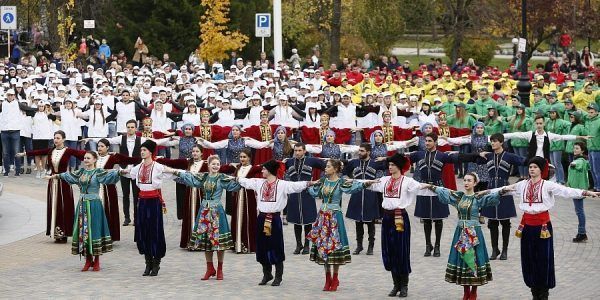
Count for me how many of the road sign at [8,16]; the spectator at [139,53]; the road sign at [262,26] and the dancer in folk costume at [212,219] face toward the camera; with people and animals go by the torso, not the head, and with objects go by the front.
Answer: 4

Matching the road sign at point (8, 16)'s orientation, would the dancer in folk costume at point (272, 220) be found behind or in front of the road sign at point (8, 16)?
in front

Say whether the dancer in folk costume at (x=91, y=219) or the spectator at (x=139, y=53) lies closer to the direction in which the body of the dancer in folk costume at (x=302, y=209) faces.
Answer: the dancer in folk costume

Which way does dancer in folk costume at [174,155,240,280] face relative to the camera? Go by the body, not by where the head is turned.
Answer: toward the camera

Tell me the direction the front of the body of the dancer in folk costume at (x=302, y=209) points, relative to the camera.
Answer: toward the camera

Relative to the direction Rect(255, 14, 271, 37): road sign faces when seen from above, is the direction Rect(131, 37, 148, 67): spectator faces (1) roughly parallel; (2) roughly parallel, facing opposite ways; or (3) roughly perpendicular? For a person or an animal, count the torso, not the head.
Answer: roughly parallel

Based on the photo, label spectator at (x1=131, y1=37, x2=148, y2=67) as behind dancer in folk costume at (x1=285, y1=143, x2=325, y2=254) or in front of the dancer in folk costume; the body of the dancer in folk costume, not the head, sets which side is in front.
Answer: behind

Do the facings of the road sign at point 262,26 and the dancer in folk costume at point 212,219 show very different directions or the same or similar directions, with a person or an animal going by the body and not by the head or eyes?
same or similar directions

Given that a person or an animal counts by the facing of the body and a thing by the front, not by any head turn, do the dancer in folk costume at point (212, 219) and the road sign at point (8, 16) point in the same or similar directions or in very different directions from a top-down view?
same or similar directions

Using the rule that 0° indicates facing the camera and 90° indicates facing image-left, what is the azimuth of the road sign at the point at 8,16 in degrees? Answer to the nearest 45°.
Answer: approximately 0°

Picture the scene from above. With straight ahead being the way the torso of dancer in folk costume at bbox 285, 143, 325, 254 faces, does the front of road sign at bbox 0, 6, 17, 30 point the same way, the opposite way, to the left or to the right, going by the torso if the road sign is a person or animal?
the same way

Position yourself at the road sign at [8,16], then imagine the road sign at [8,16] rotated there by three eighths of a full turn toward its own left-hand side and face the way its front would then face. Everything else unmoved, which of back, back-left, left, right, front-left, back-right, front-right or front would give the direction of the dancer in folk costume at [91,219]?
back-right

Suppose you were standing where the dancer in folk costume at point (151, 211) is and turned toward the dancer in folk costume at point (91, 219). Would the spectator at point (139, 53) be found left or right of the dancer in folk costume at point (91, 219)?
right

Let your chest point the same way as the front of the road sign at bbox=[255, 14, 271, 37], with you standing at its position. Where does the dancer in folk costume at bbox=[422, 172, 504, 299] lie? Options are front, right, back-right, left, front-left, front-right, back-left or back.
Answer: front

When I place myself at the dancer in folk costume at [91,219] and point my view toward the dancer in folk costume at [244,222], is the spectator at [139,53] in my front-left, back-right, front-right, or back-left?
front-left

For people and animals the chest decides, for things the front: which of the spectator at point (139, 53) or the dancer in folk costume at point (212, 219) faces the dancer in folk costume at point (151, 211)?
the spectator

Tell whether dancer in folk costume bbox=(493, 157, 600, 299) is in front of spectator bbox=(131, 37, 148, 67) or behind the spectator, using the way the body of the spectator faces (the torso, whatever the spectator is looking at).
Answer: in front

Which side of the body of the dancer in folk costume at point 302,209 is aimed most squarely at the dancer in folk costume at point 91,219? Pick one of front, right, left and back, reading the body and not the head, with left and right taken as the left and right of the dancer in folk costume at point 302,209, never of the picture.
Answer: right
